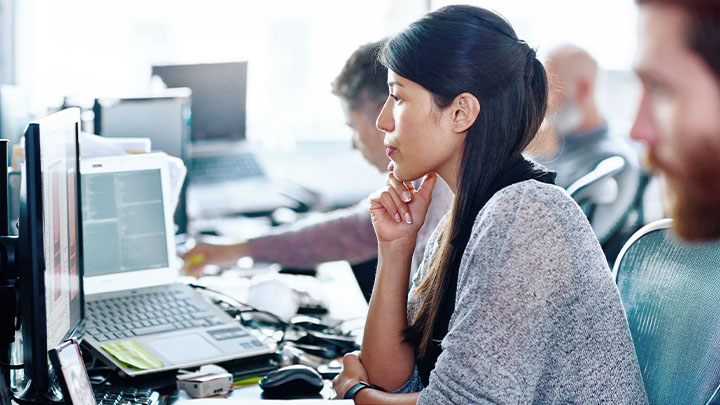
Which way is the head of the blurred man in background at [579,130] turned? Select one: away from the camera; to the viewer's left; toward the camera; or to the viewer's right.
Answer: to the viewer's left

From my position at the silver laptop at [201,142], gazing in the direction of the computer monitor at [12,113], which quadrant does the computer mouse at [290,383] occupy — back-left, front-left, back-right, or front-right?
front-left

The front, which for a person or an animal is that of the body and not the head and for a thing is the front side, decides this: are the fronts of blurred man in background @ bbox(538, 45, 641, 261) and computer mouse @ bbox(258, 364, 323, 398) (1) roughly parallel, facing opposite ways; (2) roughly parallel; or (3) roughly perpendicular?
roughly parallel

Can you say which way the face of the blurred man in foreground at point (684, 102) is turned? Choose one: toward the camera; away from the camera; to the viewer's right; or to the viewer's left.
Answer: to the viewer's left

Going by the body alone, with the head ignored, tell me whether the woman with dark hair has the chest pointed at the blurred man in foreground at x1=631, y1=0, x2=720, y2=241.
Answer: no

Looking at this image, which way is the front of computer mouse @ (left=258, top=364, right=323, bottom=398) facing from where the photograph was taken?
facing to the left of the viewer

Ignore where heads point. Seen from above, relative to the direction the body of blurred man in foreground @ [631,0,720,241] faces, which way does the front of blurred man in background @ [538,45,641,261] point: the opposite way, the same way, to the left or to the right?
the same way

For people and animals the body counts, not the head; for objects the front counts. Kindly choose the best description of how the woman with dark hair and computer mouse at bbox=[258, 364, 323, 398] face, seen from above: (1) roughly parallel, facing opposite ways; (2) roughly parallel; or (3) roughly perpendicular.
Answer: roughly parallel

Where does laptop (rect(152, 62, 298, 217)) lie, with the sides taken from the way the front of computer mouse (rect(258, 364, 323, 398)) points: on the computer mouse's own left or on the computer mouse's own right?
on the computer mouse's own right

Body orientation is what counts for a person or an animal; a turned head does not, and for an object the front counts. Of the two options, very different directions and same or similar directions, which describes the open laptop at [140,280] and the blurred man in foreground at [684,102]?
very different directions

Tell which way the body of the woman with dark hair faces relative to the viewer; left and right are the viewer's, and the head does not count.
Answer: facing to the left of the viewer

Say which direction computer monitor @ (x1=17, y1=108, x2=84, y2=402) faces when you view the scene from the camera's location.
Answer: facing to the right of the viewer

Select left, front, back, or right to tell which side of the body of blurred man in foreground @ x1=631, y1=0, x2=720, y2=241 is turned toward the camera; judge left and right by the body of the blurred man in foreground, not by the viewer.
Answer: left

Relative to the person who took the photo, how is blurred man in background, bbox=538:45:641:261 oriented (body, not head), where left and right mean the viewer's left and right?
facing to the left of the viewer

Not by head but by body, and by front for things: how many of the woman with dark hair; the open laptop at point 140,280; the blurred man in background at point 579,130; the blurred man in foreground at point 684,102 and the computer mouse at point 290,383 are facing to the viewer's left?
4

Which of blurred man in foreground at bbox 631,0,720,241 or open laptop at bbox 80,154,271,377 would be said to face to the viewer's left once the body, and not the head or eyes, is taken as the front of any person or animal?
the blurred man in foreground
